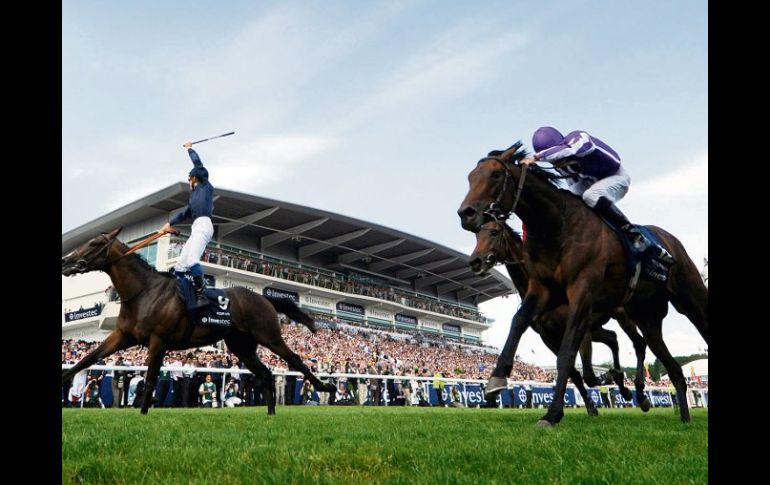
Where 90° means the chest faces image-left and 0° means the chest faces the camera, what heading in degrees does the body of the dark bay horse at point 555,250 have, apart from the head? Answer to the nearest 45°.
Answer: approximately 45°

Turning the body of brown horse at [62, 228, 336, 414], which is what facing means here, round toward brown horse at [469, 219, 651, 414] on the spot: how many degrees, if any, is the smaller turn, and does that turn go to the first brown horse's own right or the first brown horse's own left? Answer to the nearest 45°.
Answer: approximately 180°

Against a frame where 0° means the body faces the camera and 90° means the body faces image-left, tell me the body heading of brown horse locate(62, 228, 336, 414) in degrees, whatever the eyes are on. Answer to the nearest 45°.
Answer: approximately 90°

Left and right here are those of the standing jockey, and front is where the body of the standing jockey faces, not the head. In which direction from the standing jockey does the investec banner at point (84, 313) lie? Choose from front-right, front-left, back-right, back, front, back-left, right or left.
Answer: right

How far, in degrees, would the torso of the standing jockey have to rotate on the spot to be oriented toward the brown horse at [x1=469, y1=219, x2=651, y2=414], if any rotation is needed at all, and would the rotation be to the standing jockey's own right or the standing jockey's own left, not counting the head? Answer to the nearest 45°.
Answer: approximately 180°

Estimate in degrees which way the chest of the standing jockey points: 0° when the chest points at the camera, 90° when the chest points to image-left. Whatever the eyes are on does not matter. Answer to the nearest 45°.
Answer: approximately 90°

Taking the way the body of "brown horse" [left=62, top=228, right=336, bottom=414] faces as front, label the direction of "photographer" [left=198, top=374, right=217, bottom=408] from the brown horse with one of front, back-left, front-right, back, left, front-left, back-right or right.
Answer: right
